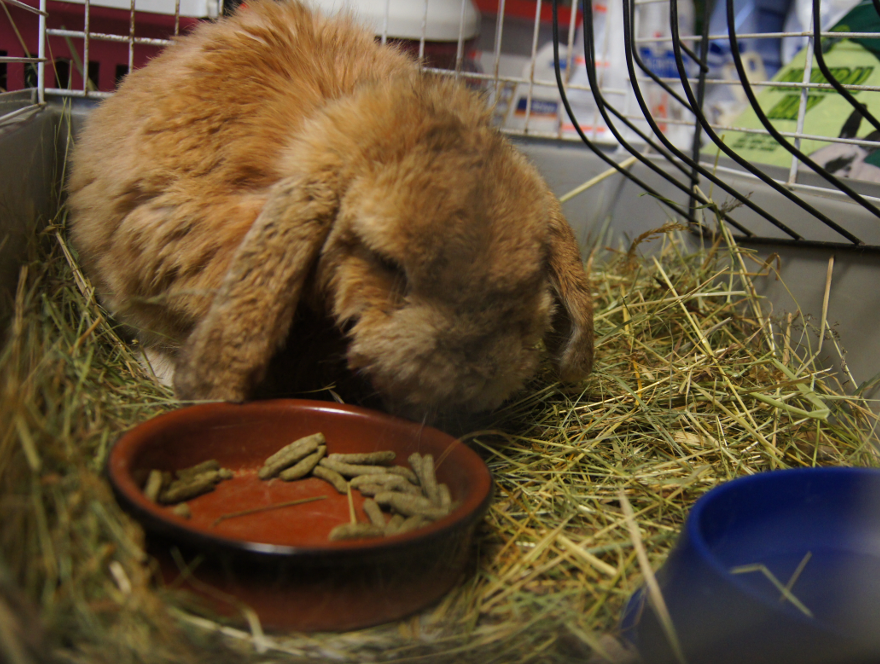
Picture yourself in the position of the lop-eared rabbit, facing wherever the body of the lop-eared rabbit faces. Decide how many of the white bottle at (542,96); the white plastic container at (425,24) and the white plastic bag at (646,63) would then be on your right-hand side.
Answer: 0

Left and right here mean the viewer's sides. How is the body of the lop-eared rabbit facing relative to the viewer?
facing the viewer and to the right of the viewer

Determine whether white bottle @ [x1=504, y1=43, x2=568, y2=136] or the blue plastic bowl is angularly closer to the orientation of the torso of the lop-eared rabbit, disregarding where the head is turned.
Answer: the blue plastic bowl

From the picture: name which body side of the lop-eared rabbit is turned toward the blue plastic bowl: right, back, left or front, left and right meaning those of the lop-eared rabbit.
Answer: front

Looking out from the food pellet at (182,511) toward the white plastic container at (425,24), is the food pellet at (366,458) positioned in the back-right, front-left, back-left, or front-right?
front-right
